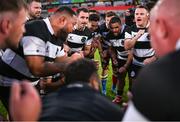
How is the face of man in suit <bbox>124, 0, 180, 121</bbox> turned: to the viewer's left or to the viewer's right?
to the viewer's left

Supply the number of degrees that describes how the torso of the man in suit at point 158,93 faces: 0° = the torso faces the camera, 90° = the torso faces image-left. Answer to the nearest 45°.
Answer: approximately 135°
